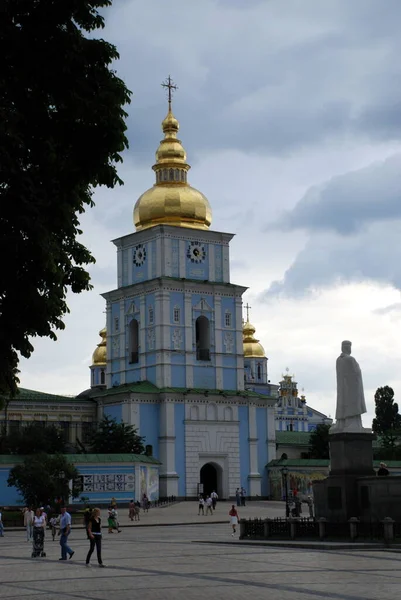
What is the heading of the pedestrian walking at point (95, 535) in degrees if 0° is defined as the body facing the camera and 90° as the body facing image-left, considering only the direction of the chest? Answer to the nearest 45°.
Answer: approximately 315°

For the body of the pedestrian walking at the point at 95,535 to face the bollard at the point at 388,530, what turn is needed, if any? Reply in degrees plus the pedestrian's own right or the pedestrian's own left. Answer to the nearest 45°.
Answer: approximately 45° to the pedestrian's own left

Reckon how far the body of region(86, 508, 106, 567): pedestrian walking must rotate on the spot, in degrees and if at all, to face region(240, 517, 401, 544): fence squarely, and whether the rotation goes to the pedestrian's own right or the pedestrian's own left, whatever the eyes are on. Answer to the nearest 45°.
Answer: approximately 90° to the pedestrian's own left

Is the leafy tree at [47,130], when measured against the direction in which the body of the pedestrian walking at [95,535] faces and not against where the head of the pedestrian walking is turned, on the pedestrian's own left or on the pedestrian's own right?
on the pedestrian's own right

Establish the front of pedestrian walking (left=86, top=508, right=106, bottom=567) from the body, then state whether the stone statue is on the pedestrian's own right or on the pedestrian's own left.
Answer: on the pedestrian's own left

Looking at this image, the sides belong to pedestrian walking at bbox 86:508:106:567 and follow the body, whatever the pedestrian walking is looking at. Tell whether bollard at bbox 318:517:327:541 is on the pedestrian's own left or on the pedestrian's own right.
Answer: on the pedestrian's own left

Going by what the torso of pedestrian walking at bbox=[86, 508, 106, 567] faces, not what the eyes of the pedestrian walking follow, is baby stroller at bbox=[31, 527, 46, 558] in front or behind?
behind
